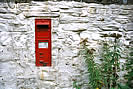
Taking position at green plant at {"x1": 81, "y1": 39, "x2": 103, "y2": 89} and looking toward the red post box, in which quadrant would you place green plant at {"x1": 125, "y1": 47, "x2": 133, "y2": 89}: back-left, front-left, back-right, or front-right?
back-right

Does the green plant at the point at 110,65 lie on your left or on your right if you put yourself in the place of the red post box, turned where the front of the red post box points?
on your left

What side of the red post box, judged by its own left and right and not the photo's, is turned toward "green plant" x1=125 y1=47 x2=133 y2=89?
left

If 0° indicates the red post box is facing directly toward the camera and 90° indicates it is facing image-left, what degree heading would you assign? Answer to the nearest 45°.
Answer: approximately 0°

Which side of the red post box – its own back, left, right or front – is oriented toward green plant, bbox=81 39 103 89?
left
